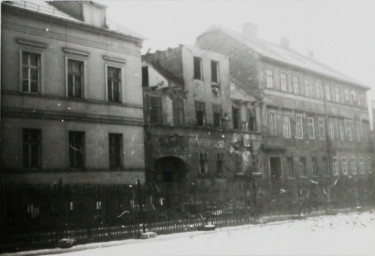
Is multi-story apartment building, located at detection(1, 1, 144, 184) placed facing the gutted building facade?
no

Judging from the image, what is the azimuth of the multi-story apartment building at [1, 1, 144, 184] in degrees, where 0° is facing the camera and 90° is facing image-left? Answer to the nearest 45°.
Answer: approximately 315°

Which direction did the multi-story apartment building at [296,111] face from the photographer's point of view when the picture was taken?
facing the viewer and to the right of the viewer

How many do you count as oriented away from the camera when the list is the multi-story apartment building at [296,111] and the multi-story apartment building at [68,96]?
0

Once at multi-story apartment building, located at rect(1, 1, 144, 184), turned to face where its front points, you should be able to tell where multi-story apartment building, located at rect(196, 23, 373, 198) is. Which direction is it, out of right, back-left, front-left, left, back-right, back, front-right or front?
left

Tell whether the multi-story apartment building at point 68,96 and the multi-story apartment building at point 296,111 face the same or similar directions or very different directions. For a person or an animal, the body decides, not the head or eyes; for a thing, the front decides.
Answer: same or similar directions

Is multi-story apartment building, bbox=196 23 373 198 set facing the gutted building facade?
no

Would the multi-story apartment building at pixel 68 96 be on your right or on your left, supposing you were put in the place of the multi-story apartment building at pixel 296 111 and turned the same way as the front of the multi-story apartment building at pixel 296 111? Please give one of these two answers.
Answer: on your right
